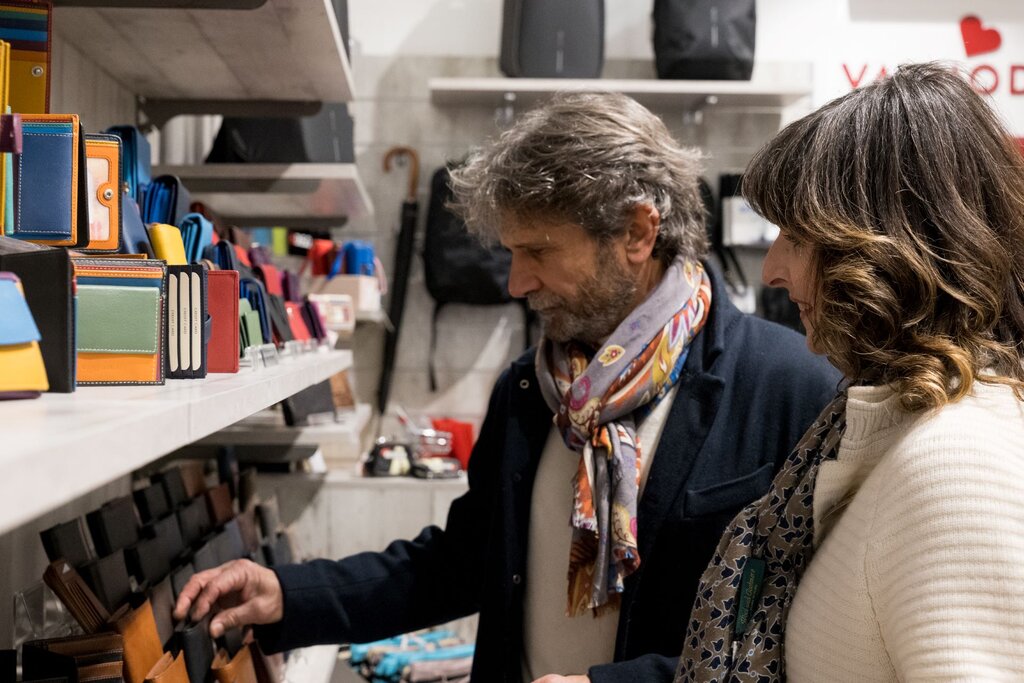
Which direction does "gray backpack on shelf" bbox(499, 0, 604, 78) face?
toward the camera

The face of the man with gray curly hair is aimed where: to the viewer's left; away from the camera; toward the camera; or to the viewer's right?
to the viewer's left

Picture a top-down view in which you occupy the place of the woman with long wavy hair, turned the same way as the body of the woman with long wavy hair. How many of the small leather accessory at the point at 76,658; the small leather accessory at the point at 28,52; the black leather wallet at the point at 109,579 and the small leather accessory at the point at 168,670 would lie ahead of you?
4

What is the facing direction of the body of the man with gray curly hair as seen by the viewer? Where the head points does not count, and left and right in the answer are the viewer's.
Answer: facing the viewer and to the left of the viewer

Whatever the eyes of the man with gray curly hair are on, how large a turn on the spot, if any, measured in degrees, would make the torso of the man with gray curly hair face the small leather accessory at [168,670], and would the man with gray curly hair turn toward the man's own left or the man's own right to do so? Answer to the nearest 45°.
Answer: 0° — they already face it

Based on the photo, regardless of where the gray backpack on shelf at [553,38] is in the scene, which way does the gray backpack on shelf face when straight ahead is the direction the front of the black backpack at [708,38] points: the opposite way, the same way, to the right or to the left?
the same way

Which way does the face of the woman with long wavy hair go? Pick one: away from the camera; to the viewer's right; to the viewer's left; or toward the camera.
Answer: to the viewer's left

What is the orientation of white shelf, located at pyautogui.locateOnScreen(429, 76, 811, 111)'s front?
toward the camera

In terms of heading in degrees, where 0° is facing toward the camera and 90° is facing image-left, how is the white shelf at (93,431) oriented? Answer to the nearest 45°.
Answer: approximately 315°

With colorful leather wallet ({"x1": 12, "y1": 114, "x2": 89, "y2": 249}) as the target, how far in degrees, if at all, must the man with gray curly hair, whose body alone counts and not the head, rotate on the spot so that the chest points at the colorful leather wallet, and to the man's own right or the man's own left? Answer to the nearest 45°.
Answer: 0° — they already face it

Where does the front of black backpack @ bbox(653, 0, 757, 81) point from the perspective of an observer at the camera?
facing the viewer
